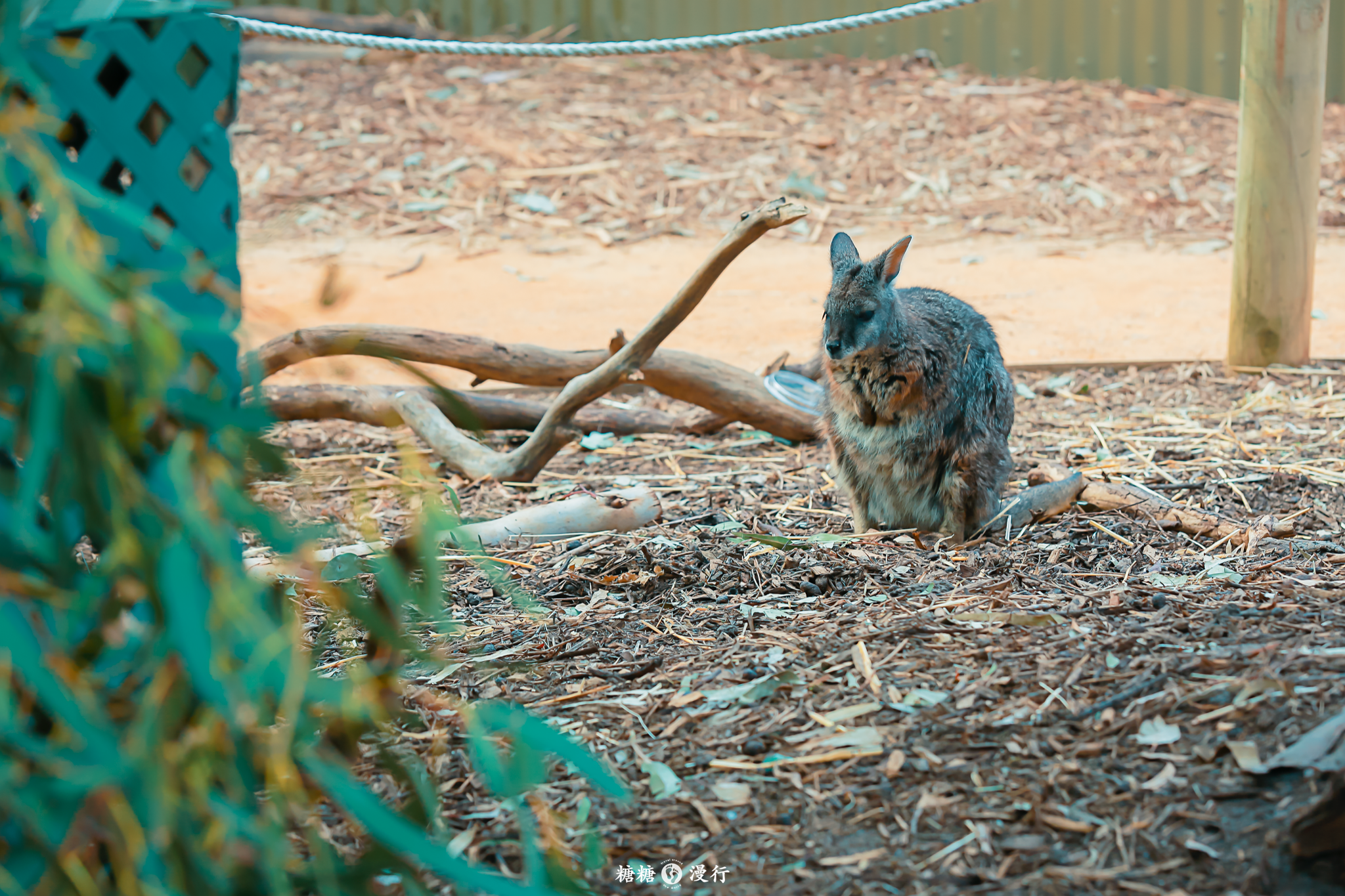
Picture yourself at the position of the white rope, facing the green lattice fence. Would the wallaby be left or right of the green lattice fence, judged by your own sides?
left

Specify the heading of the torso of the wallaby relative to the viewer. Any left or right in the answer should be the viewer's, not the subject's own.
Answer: facing the viewer and to the left of the viewer

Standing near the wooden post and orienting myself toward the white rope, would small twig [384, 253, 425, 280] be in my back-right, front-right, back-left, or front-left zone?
front-right

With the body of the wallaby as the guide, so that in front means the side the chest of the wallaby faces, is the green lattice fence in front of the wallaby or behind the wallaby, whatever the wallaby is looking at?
in front

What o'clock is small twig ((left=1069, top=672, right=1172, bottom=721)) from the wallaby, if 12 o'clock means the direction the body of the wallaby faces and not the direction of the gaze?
The small twig is roughly at 10 o'clock from the wallaby.

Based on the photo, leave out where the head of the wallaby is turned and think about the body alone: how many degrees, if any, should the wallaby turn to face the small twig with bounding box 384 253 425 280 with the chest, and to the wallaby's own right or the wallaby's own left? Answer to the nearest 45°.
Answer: approximately 90° to the wallaby's own right

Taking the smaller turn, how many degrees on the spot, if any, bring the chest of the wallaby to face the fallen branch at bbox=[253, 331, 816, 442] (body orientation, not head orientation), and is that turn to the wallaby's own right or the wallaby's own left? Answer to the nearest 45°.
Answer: approximately 90° to the wallaby's own right

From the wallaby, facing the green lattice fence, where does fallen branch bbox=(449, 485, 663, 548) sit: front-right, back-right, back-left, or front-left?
front-right

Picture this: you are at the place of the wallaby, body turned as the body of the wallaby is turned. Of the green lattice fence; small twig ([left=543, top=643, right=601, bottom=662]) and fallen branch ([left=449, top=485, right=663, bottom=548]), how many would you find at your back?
0

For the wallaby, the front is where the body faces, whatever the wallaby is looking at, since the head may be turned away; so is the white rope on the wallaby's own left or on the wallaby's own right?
on the wallaby's own right

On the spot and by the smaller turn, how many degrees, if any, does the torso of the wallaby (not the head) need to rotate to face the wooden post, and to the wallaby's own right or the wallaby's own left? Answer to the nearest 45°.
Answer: approximately 180°
